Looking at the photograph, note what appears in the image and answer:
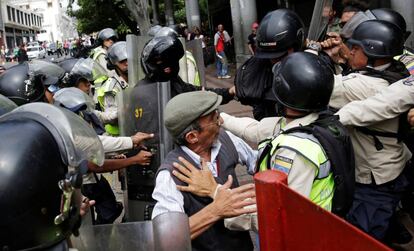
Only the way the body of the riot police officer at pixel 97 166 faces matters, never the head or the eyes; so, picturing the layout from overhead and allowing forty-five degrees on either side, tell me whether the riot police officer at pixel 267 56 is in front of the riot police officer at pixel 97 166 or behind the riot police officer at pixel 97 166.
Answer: in front

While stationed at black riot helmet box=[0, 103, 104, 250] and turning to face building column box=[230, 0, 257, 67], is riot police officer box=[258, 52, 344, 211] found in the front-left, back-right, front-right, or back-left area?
front-right

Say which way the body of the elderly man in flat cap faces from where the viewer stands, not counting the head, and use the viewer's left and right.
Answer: facing the viewer and to the right of the viewer

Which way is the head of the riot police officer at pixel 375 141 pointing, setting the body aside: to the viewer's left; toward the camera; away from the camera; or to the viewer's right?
to the viewer's left

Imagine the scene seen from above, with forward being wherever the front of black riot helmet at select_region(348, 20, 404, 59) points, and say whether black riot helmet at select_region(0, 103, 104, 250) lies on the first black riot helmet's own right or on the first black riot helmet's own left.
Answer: on the first black riot helmet's own left

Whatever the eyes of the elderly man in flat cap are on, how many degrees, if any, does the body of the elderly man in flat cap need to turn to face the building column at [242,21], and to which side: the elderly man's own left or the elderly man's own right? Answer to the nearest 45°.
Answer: approximately 135° to the elderly man's own left

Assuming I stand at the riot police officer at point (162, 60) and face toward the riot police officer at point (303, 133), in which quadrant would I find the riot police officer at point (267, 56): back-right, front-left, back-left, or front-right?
front-left

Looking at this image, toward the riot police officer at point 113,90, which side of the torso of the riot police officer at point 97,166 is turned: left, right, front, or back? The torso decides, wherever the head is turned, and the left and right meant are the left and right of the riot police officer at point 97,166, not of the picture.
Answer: left

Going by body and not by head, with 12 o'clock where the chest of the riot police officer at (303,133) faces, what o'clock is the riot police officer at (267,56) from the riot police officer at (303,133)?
the riot police officer at (267,56) is roughly at 1 o'clock from the riot police officer at (303,133).

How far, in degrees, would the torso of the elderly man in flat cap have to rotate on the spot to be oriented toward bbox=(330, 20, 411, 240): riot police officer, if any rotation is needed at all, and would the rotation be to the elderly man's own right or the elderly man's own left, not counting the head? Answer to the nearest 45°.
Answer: approximately 90° to the elderly man's own left

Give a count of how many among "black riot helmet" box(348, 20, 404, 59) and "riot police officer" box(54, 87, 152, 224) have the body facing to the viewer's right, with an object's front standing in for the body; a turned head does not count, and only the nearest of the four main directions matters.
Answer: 1

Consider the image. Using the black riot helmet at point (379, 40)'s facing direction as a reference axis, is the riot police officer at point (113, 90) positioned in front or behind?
in front

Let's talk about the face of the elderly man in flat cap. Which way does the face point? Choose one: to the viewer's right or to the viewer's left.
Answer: to the viewer's right

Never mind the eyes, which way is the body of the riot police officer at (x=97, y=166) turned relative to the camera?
to the viewer's right

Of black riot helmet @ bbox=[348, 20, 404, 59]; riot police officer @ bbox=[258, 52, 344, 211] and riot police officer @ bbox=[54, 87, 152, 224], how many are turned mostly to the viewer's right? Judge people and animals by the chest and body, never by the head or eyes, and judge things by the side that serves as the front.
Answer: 1

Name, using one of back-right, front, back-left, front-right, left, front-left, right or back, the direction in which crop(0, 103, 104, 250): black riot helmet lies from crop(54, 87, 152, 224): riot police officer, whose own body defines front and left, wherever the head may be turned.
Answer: right

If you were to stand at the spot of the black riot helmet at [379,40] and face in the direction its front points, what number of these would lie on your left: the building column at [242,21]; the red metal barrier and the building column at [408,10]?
1

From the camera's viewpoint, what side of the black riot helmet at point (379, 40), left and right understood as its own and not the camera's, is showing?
left
